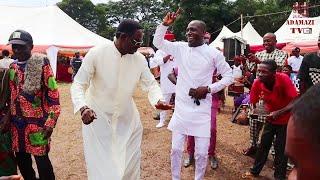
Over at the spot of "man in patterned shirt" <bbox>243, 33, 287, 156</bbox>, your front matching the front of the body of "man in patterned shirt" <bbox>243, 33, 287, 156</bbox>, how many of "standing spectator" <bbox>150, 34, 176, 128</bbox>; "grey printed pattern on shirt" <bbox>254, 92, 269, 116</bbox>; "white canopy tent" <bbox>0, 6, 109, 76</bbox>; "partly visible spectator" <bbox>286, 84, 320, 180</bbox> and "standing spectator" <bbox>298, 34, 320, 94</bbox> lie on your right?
2

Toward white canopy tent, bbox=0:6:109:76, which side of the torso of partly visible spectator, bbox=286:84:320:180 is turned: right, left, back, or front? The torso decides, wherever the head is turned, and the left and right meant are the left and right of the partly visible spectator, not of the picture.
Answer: front

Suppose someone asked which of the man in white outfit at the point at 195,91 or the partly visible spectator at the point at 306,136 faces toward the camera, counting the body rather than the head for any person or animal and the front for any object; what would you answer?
the man in white outfit

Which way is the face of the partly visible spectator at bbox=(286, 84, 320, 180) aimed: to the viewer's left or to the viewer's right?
to the viewer's left

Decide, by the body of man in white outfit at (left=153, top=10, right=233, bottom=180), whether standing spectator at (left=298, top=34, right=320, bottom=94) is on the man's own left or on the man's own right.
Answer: on the man's own left

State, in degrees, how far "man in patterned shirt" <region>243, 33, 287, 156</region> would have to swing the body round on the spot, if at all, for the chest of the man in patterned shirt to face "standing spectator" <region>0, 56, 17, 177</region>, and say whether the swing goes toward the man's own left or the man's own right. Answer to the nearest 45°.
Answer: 0° — they already face them

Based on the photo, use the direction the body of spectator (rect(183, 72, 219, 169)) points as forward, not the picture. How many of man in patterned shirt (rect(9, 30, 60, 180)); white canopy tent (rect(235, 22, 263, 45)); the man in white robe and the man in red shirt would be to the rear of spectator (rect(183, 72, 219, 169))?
1

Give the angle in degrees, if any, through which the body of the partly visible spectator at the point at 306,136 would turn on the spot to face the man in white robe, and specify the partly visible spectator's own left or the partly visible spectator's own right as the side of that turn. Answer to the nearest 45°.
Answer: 0° — they already face them

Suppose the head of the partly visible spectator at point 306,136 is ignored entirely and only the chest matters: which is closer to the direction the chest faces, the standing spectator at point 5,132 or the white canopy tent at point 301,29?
the standing spectator

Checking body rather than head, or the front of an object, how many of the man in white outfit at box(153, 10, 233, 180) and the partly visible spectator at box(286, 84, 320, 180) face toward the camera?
1

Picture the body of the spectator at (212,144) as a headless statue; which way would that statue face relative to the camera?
toward the camera

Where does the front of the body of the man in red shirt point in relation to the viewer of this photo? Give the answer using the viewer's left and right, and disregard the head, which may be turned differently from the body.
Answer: facing the viewer and to the left of the viewer

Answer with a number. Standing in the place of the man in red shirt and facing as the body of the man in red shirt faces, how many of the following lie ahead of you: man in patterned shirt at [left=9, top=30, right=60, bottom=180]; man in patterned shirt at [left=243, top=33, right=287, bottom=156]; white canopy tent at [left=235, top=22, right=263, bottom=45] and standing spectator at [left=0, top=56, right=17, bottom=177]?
2

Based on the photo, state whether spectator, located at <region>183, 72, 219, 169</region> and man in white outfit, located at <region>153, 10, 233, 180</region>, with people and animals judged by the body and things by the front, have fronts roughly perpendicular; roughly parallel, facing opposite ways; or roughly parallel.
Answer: roughly parallel

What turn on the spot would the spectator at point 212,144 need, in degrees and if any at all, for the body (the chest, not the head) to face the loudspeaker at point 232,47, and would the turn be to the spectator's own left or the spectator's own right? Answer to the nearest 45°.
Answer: approximately 180°

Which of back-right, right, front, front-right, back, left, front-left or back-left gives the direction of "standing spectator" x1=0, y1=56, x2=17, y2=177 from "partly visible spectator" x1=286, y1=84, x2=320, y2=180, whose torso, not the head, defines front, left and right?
front

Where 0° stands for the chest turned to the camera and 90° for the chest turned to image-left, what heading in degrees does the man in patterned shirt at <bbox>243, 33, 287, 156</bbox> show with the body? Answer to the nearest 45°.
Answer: approximately 45°

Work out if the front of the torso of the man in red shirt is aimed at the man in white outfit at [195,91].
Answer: yes

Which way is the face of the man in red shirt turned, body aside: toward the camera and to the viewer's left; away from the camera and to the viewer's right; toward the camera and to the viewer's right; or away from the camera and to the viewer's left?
toward the camera and to the viewer's left

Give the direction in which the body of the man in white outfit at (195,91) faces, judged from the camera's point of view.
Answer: toward the camera

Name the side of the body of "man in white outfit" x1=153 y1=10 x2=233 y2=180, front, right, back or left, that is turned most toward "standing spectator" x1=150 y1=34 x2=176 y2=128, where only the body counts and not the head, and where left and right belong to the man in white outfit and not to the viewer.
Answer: back
